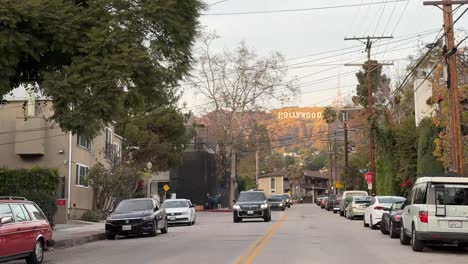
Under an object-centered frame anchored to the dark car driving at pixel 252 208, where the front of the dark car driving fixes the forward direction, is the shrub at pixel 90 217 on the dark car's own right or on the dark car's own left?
on the dark car's own right

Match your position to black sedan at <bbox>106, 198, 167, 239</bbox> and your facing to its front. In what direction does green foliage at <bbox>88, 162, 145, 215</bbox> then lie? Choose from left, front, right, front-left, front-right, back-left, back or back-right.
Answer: back-right

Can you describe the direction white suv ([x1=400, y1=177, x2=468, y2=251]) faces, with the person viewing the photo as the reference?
facing away from the viewer and to the left of the viewer

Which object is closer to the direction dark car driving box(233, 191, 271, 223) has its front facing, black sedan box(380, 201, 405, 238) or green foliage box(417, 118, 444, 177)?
the black sedan

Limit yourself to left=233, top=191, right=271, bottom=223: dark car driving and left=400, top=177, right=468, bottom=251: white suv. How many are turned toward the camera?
1

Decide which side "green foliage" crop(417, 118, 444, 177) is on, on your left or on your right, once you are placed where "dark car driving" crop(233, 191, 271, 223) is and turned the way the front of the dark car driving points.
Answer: on your left

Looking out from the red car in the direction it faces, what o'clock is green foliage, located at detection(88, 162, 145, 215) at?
The green foliage is roughly at 5 o'clock from the red car.

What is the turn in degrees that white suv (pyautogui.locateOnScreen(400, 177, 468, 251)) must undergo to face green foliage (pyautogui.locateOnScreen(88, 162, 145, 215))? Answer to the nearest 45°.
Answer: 0° — it already faces it
